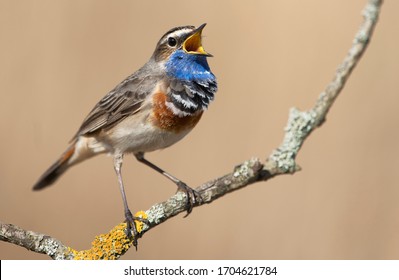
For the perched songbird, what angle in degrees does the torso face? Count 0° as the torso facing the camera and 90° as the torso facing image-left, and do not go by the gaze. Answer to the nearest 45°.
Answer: approximately 270°
